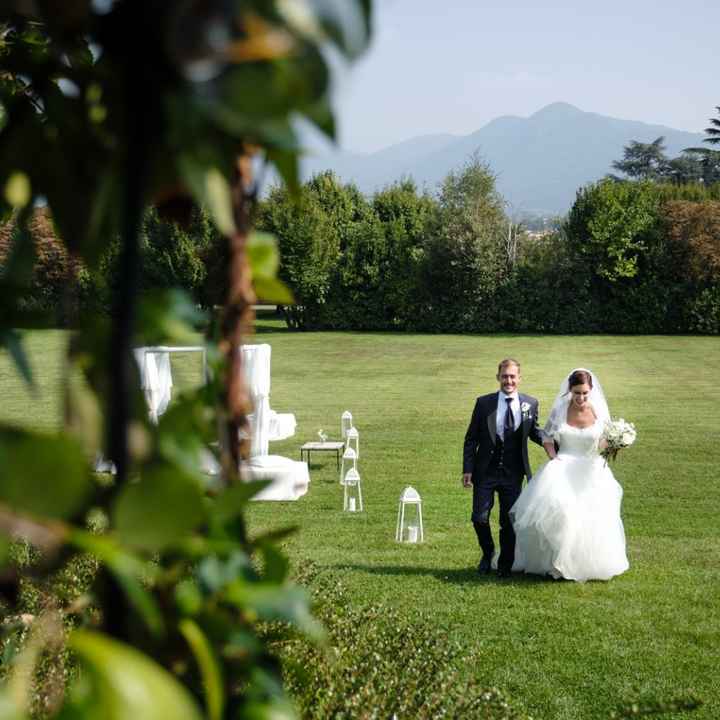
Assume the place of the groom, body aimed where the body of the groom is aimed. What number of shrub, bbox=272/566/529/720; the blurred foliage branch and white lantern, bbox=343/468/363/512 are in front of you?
2

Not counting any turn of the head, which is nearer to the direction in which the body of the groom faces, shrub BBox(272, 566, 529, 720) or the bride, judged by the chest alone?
the shrub

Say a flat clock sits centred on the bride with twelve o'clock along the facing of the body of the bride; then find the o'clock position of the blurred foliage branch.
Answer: The blurred foliage branch is roughly at 12 o'clock from the bride.

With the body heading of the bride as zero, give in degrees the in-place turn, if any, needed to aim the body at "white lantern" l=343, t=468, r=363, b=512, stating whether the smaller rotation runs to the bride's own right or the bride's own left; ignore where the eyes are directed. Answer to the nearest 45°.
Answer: approximately 135° to the bride's own right

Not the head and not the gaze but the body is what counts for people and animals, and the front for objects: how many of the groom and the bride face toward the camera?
2

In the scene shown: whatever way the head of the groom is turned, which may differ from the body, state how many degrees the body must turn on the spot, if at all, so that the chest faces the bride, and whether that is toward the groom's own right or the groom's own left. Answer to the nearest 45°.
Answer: approximately 90° to the groom's own left

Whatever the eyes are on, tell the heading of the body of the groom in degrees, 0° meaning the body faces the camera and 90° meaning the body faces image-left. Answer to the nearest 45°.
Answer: approximately 0°
